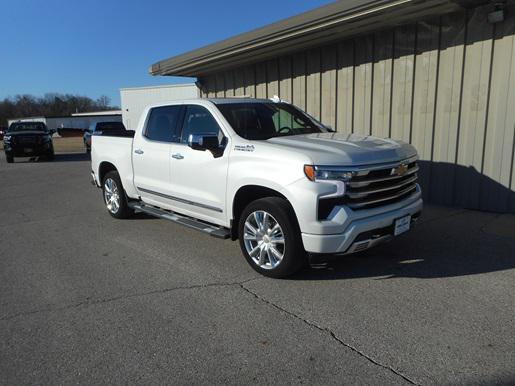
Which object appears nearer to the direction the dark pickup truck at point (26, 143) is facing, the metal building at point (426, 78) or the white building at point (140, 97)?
the metal building

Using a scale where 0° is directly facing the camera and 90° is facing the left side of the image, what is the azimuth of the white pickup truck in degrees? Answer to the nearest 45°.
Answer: approximately 315°

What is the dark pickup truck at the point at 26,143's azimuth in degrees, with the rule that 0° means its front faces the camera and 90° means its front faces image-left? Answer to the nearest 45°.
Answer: approximately 0°

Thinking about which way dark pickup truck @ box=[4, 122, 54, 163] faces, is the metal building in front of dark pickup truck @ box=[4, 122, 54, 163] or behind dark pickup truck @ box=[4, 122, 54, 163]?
in front

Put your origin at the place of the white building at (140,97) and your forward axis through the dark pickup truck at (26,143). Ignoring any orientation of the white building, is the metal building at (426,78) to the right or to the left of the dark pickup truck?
left

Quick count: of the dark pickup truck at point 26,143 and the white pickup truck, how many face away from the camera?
0

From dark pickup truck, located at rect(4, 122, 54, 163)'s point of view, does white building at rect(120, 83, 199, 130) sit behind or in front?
behind

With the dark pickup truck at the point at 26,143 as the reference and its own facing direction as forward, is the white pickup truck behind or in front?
in front

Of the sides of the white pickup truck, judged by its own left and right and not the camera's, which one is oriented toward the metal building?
left

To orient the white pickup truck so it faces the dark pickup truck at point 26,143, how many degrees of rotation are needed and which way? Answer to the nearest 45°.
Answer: approximately 180°
